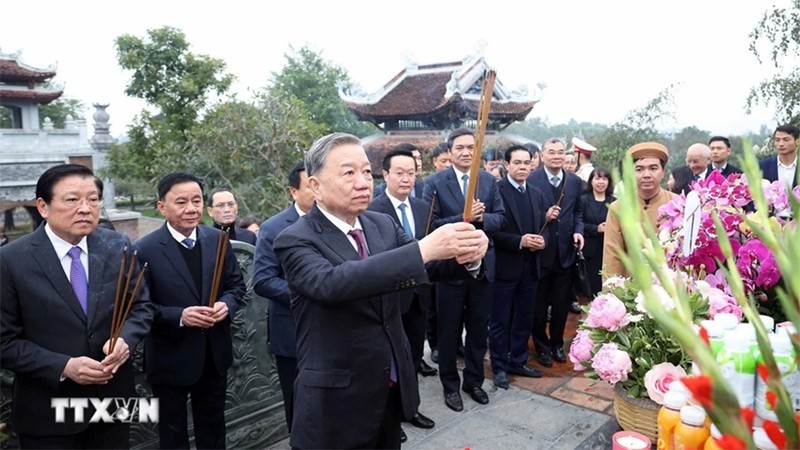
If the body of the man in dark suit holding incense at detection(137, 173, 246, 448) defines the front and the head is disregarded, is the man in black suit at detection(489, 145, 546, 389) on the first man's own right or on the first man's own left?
on the first man's own left

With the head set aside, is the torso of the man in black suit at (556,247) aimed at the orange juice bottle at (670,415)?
yes

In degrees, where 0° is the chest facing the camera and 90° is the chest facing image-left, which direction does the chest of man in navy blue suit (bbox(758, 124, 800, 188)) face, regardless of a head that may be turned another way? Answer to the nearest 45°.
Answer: approximately 45°
